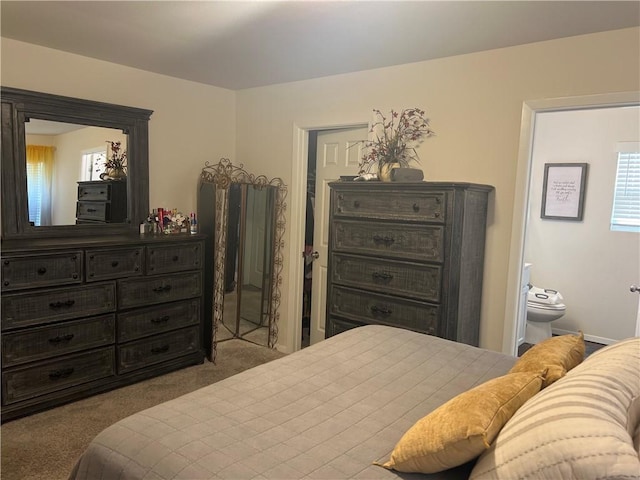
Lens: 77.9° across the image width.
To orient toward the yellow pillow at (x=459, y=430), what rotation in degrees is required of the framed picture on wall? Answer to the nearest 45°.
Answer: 0° — it already faces it

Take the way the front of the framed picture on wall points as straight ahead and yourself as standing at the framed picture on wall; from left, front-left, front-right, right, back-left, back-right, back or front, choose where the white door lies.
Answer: front-right

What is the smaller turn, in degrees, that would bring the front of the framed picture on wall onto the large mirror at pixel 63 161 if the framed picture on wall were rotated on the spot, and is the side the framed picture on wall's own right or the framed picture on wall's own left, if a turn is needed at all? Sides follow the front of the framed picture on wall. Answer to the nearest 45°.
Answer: approximately 45° to the framed picture on wall's own right

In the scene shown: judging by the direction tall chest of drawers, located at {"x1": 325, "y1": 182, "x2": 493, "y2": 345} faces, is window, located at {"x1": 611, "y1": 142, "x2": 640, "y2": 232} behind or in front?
behind

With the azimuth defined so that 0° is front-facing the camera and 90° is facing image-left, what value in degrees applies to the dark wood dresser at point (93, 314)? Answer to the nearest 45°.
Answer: approximately 315°

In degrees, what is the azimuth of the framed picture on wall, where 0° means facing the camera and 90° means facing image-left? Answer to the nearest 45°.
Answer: approximately 0°

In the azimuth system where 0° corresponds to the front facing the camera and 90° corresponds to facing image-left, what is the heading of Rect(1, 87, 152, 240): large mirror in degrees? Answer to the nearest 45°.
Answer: approximately 315°

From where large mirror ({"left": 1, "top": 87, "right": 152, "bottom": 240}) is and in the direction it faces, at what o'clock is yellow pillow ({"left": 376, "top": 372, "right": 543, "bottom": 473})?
The yellow pillow is roughly at 1 o'clock from the large mirror.

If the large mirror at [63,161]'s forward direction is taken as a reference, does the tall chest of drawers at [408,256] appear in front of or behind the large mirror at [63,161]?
in front

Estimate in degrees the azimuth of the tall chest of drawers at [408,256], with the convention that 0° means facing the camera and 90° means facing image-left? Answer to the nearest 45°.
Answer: approximately 45°

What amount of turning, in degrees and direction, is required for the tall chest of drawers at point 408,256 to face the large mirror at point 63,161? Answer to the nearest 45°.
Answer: approximately 45° to its right

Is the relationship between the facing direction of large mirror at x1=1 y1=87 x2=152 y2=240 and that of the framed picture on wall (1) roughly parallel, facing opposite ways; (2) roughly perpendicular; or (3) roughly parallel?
roughly perpendicular

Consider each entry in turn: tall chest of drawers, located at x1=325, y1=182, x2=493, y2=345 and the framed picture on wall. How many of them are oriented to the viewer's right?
0

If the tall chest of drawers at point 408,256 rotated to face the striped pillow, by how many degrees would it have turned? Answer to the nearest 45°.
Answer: approximately 45° to its left

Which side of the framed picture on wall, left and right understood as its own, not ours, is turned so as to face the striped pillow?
front
